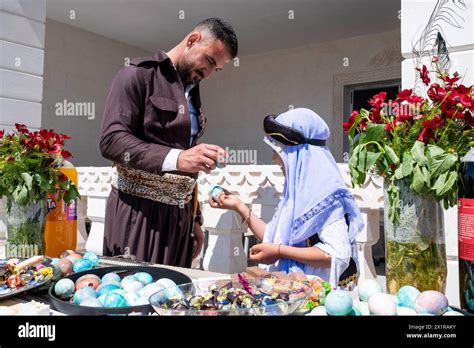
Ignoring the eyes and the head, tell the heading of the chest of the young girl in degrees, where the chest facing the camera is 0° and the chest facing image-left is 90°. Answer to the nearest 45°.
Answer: approximately 90°

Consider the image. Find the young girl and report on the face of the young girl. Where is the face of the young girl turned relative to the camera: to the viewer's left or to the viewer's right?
to the viewer's left

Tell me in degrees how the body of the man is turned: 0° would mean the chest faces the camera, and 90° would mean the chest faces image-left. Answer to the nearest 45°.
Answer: approximately 315°

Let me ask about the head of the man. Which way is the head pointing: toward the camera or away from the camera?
toward the camera

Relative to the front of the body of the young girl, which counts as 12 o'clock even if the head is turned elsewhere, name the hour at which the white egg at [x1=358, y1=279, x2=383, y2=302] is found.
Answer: The white egg is roughly at 9 o'clock from the young girl.

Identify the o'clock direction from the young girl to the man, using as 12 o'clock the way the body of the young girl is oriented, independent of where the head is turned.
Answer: The man is roughly at 12 o'clock from the young girl.

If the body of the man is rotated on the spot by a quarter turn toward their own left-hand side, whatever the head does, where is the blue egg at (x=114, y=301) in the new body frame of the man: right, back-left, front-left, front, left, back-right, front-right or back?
back-right

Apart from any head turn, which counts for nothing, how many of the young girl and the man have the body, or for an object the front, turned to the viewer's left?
1

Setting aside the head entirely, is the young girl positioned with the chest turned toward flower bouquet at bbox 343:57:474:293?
no

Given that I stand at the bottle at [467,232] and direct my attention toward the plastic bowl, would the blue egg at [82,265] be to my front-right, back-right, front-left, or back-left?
front-right

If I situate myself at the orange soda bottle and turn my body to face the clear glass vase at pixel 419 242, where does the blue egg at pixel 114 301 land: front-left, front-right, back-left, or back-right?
front-right

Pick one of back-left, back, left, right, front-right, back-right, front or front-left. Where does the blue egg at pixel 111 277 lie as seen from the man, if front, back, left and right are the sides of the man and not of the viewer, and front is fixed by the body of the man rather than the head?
front-right

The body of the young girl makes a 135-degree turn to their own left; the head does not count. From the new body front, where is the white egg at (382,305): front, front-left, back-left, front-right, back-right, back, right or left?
front-right

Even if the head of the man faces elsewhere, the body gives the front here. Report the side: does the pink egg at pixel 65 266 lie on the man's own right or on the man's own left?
on the man's own right

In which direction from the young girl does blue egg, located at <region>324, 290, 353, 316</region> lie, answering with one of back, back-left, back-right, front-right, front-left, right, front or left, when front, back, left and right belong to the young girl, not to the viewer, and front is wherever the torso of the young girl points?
left

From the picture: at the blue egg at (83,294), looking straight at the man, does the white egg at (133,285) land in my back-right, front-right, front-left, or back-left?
front-right
